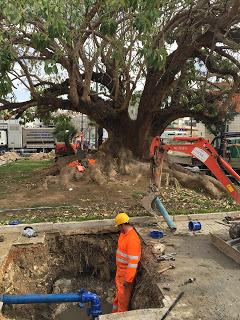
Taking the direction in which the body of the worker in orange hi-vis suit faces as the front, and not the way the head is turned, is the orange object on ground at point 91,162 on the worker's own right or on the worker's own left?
on the worker's own right

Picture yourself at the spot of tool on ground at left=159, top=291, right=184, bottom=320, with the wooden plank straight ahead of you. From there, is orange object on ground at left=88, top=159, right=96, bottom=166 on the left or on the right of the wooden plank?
left

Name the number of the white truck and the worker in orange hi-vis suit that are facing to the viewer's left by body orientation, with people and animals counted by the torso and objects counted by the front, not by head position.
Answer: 2

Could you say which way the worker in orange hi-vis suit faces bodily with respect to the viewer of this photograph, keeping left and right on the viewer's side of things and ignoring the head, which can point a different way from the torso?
facing to the left of the viewer

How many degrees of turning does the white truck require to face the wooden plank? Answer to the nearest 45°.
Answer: approximately 90° to its left

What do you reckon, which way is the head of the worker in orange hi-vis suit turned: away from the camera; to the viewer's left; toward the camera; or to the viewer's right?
to the viewer's left

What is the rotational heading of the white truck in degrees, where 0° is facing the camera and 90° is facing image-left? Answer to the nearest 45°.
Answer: approximately 90°
